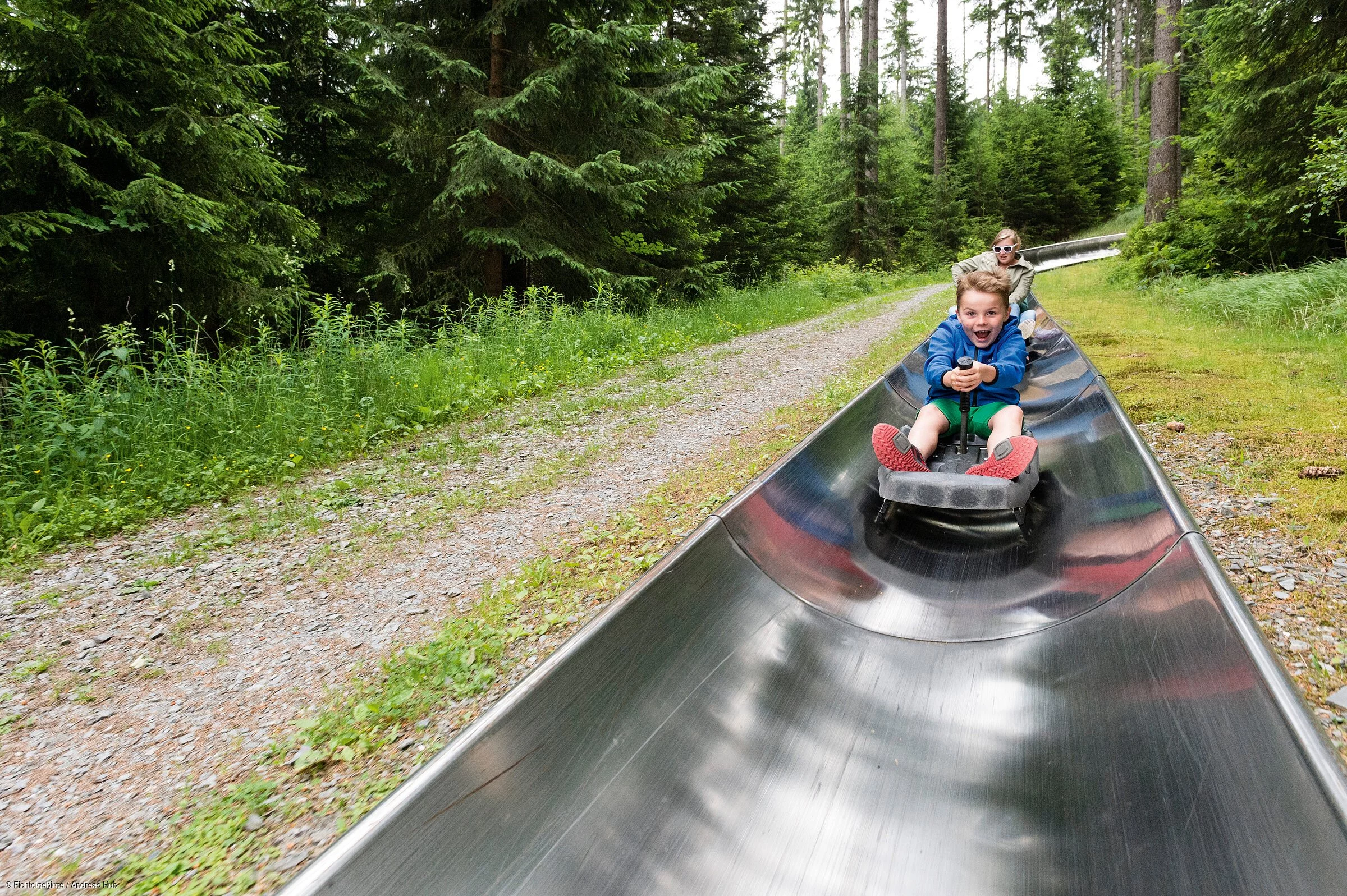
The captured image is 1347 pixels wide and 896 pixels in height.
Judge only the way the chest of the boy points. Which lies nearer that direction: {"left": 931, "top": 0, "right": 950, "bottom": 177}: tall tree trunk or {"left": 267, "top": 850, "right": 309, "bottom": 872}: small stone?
the small stone

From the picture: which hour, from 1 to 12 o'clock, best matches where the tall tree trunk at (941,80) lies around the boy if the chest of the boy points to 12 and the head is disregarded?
The tall tree trunk is roughly at 6 o'clock from the boy.

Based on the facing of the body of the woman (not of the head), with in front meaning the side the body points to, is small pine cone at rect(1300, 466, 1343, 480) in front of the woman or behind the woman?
in front

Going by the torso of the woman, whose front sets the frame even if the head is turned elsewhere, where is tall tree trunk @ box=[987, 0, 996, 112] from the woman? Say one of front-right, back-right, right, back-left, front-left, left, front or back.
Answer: back

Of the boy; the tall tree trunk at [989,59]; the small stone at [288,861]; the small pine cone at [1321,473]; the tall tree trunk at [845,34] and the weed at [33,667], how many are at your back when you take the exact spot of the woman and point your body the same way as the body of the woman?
2

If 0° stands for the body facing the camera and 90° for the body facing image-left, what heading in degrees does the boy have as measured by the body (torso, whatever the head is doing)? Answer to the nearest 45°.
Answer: approximately 0°

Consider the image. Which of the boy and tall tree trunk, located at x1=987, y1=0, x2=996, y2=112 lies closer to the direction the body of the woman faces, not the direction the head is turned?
the boy

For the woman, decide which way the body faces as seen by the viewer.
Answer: toward the camera

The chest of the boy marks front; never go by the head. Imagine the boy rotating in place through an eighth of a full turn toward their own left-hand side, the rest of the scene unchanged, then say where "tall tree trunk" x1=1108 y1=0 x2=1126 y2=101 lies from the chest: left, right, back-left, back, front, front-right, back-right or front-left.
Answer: back-left

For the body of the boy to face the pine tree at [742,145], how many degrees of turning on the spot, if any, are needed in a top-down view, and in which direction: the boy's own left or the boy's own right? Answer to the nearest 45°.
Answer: approximately 180°

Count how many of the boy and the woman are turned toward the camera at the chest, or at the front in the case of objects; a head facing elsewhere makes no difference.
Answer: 2

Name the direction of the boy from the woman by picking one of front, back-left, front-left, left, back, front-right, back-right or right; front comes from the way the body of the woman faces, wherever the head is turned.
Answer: front

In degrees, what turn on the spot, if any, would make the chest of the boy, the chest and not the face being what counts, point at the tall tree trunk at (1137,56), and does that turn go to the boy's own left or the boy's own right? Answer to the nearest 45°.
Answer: approximately 180°

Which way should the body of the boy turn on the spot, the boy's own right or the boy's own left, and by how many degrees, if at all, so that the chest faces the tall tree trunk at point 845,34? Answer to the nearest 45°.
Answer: approximately 180°

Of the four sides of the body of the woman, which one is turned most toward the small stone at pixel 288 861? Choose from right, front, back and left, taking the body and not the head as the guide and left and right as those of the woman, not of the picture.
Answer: front
